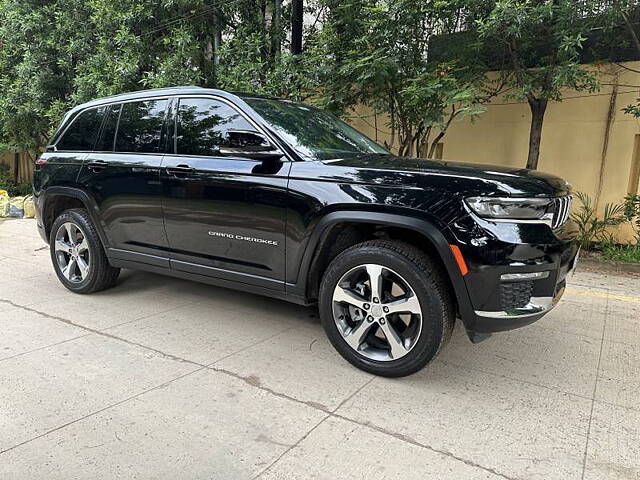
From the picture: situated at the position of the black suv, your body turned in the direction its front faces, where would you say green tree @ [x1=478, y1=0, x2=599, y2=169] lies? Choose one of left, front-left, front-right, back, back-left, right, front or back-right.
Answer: left

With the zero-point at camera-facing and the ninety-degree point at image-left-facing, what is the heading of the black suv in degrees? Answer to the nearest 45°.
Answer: approximately 315°

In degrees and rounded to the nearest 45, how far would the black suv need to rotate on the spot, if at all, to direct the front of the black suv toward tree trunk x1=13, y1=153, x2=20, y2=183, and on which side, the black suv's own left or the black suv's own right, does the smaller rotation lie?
approximately 180°

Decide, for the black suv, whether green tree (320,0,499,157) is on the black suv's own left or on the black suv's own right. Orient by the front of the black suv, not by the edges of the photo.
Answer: on the black suv's own left

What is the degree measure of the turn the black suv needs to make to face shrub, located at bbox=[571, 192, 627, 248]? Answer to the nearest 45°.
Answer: approximately 90° to its left

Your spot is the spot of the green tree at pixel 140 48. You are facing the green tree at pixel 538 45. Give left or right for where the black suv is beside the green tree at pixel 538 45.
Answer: right
